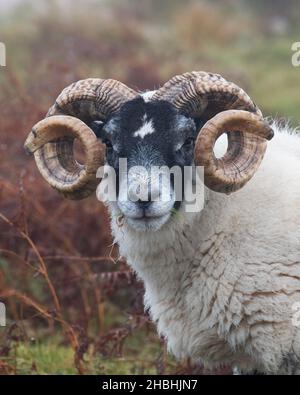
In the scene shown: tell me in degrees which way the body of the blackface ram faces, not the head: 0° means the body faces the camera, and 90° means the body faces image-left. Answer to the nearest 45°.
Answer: approximately 45°
